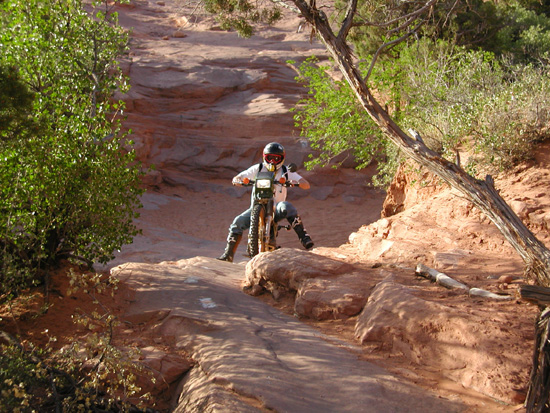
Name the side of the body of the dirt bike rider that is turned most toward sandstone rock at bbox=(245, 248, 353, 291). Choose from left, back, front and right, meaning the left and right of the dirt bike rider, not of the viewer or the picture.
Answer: front

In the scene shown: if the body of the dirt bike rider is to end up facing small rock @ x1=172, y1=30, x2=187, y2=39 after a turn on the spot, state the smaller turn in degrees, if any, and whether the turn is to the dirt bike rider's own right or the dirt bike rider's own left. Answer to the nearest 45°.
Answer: approximately 180°

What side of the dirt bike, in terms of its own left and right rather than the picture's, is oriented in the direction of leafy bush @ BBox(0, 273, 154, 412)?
front

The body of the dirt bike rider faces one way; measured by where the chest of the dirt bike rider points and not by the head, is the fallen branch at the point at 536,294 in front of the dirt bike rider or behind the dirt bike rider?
in front

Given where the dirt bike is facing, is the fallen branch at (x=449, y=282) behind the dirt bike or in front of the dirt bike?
in front

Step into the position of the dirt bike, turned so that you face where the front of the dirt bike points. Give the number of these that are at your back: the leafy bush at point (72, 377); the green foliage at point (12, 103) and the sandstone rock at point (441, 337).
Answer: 0

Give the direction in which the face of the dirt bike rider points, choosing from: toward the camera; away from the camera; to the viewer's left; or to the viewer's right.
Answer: toward the camera

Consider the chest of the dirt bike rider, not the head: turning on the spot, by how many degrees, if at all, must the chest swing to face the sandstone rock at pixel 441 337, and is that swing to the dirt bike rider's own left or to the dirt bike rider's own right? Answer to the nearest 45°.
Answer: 0° — they already face it

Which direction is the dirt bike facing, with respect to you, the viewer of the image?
facing the viewer

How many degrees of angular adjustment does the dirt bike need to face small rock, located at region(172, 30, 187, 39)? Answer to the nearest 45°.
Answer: approximately 180°
